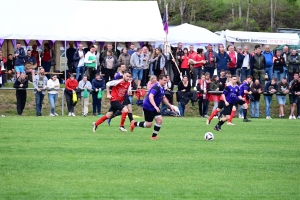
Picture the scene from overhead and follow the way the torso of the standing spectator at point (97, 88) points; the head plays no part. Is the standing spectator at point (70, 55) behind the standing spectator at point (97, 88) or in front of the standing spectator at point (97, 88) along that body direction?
behind

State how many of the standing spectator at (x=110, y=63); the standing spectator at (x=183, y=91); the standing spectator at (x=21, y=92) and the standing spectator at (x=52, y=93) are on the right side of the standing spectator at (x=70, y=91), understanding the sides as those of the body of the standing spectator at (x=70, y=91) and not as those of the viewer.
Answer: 2

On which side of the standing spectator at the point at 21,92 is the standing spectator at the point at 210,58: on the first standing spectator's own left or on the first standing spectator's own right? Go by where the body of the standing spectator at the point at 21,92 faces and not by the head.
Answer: on the first standing spectator's own left

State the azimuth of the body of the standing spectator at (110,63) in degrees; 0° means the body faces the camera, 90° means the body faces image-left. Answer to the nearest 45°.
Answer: approximately 0°

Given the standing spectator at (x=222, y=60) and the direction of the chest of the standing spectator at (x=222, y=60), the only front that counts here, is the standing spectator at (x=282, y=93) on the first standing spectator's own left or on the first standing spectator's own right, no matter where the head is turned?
on the first standing spectator's own left

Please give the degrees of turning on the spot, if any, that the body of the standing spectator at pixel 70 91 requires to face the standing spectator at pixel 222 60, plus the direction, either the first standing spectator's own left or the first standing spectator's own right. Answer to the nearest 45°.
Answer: approximately 90° to the first standing spectator's own left

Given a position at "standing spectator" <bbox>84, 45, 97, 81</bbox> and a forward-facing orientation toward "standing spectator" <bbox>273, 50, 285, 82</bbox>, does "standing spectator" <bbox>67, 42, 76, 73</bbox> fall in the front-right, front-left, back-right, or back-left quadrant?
back-left

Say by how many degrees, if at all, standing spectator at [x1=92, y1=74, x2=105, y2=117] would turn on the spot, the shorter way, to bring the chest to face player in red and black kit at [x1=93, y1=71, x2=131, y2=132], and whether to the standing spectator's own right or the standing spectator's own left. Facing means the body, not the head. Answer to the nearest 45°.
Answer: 0° — they already face them

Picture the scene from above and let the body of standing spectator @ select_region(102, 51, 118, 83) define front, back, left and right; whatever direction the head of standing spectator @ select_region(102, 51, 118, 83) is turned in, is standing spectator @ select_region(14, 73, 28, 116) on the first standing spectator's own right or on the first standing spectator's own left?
on the first standing spectator's own right

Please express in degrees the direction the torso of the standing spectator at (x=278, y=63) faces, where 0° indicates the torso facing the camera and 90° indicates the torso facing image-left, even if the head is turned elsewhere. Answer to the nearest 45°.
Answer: approximately 0°
